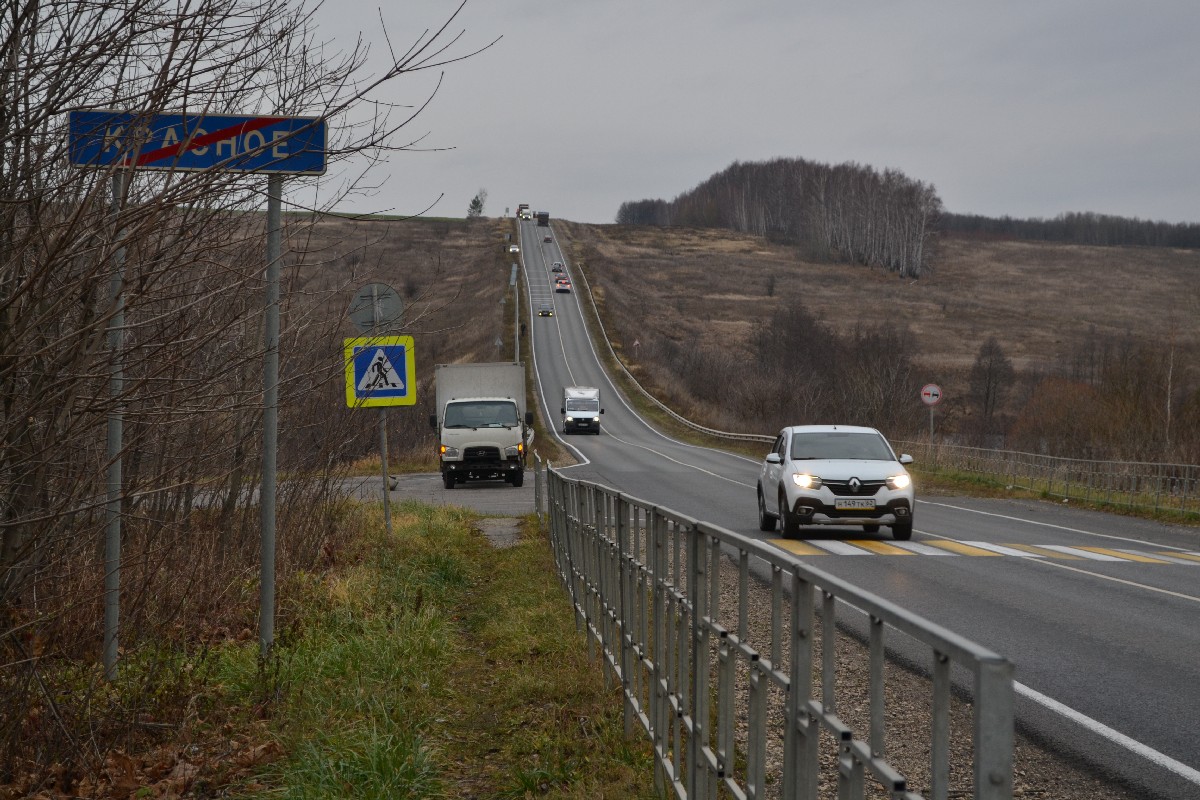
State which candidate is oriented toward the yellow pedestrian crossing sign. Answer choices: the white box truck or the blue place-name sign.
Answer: the white box truck

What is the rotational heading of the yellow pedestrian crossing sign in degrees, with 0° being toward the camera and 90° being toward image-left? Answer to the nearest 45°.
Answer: approximately 0°

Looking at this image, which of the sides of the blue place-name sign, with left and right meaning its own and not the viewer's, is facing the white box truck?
back

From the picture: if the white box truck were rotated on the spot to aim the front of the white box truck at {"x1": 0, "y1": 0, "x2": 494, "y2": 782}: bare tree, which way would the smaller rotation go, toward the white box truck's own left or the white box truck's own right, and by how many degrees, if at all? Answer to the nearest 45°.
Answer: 0° — it already faces it

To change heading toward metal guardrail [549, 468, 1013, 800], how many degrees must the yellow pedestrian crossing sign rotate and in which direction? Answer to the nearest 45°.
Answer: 0° — it already faces it

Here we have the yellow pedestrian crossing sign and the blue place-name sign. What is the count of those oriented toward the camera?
2

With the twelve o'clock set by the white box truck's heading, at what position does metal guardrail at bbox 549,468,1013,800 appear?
The metal guardrail is roughly at 12 o'clock from the white box truck.

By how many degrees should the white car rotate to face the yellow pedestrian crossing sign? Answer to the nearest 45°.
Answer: approximately 45° to its right

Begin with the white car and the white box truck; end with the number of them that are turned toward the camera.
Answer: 2

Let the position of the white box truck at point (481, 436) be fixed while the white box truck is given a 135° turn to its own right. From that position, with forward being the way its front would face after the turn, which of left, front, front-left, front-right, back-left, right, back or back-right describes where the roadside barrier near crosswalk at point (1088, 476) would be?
back-right

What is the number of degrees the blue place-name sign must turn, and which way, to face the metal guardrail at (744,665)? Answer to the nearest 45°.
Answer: approximately 45° to its left

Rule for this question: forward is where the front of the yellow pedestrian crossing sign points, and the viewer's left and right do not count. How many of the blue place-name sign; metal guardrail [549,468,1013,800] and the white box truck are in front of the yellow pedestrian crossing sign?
2
